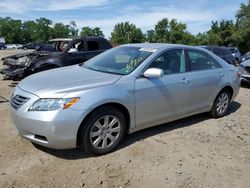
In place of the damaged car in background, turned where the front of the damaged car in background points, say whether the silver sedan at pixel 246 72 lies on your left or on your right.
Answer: on your left

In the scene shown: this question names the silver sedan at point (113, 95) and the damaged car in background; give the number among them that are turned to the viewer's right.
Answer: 0

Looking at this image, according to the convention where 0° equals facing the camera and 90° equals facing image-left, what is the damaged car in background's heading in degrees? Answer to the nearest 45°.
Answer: approximately 45°

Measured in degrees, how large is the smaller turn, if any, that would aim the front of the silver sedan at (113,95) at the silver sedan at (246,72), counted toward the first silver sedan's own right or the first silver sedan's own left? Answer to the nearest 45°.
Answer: approximately 180°

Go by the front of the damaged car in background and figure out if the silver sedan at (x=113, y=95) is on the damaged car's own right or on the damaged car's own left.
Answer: on the damaged car's own left

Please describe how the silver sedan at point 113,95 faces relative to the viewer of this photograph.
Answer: facing the viewer and to the left of the viewer

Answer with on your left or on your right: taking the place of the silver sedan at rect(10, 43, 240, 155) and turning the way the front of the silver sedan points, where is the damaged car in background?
on your right
